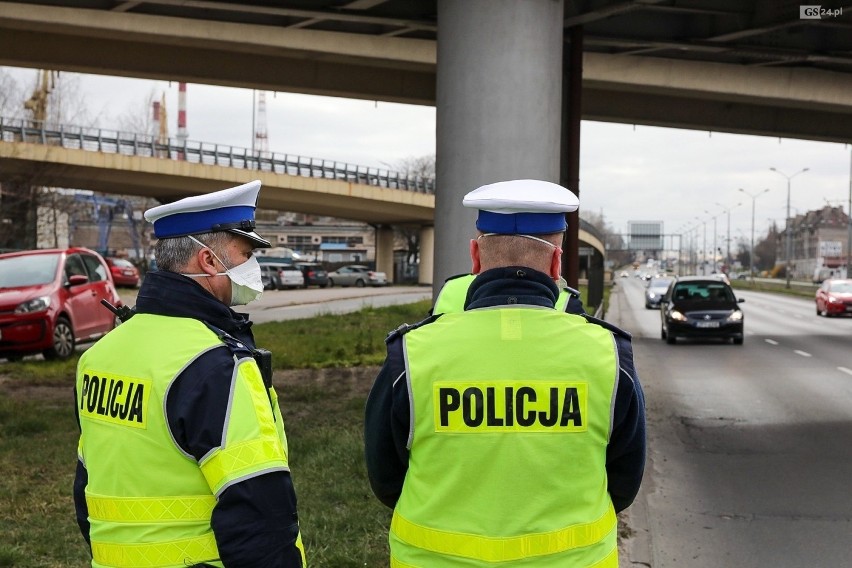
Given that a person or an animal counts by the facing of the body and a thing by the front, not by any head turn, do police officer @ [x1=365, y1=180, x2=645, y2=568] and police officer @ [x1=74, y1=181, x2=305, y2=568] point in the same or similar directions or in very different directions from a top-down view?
same or similar directions

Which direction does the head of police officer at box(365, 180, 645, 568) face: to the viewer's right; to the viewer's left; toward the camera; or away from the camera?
away from the camera

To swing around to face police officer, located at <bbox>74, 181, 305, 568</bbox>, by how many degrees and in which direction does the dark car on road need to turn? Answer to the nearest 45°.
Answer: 0° — it already faces them

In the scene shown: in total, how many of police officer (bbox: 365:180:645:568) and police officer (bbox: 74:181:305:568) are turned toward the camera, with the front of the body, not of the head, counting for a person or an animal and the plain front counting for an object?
0

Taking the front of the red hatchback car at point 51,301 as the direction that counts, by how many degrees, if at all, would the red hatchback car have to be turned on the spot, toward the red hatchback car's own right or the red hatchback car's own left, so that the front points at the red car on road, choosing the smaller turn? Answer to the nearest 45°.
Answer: approximately 180°

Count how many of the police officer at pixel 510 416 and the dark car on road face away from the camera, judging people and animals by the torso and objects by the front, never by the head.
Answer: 1

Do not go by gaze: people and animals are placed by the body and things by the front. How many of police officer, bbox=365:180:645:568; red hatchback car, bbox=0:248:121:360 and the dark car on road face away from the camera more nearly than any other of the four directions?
1

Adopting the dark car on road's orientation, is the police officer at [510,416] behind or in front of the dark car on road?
in front

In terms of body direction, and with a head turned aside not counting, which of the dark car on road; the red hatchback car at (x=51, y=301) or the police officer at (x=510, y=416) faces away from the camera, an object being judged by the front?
the police officer

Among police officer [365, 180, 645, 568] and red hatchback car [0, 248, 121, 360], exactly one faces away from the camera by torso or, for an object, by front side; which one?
the police officer

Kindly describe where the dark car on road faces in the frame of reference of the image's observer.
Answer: facing the viewer

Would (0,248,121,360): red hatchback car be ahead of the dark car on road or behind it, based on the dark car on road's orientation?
ahead

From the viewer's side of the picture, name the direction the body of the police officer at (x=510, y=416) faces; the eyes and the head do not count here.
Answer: away from the camera

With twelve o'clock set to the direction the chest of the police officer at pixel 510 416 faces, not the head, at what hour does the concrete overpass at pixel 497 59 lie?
The concrete overpass is roughly at 12 o'clock from the police officer.

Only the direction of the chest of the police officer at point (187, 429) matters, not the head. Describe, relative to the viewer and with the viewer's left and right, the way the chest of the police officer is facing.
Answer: facing away from the viewer and to the right of the viewer

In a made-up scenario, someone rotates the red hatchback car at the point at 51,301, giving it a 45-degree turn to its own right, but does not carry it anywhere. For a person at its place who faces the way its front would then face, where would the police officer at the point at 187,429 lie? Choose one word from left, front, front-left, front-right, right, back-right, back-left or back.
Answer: left
